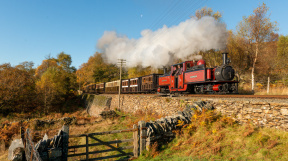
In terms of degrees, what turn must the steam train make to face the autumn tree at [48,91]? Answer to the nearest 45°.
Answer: approximately 180°

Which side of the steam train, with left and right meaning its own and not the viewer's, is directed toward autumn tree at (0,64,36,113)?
back

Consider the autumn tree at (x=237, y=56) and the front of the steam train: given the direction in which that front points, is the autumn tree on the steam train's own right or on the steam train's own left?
on the steam train's own left

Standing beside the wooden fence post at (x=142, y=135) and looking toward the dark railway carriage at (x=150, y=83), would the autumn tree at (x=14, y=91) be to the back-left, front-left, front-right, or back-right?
front-left

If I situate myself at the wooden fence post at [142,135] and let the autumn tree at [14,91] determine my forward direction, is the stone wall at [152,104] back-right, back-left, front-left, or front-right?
front-right

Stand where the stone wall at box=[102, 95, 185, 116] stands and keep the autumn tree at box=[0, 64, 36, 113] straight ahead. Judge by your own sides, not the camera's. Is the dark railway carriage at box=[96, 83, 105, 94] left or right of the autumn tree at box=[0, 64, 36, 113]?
right

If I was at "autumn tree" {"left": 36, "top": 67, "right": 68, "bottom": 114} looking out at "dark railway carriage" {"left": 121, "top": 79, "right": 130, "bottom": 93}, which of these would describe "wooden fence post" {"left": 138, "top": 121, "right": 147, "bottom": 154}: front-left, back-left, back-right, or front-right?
front-right

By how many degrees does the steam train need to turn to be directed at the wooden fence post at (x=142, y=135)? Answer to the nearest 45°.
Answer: approximately 90° to its right

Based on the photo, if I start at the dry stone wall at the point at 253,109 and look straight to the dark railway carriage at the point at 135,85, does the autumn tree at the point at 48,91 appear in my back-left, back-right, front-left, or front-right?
front-left

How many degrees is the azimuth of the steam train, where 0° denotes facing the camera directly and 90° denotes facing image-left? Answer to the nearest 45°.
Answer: approximately 315°
